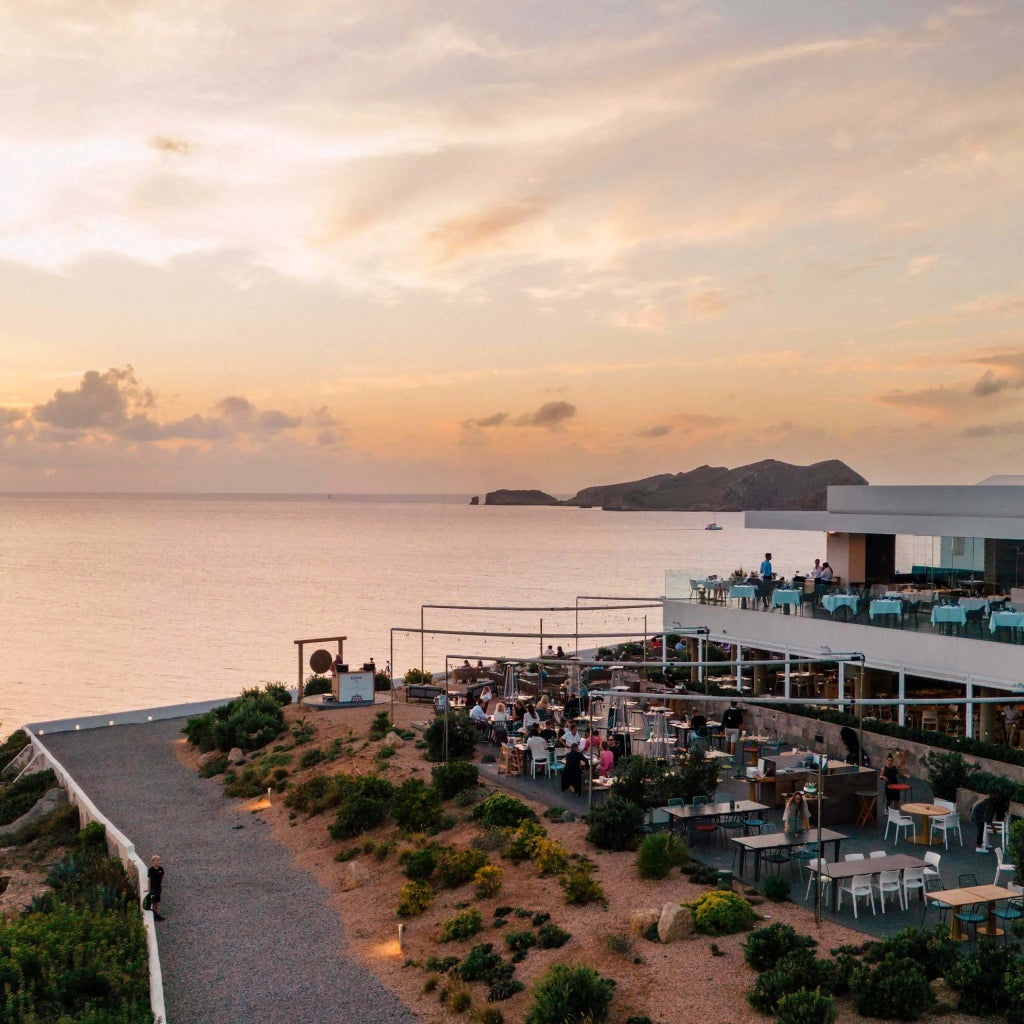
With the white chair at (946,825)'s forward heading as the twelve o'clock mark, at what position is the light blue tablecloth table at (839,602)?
The light blue tablecloth table is roughly at 1 o'clock from the white chair.

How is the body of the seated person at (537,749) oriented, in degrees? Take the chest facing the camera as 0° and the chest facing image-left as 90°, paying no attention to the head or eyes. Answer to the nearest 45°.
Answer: approximately 180°

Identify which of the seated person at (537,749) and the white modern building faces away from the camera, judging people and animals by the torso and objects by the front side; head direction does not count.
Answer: the seated person

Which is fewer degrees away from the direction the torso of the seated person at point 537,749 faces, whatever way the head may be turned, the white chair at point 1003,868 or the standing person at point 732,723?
the standing person

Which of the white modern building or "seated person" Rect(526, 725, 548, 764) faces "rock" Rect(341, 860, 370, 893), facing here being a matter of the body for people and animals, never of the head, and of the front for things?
the white modern building

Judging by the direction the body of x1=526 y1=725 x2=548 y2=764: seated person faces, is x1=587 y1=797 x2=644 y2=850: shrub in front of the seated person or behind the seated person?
behind

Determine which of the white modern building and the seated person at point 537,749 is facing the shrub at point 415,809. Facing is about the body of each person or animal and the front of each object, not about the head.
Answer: the white modern building

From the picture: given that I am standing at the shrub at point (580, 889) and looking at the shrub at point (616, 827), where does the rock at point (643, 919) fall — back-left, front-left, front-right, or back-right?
back-right

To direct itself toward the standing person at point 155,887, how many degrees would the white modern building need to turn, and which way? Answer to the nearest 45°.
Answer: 0° — it already faces them

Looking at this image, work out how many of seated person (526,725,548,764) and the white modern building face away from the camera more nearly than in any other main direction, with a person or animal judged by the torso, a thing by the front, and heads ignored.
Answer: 1

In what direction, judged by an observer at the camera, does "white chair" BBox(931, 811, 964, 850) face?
facing away from the viewer and to the left of the viewer
